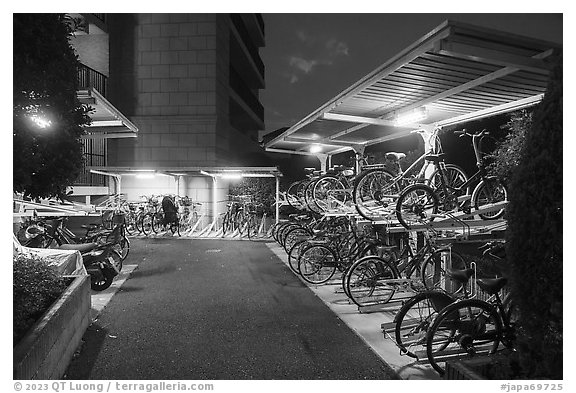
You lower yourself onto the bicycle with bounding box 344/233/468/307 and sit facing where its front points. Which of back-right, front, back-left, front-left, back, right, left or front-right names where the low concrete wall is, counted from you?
back-right

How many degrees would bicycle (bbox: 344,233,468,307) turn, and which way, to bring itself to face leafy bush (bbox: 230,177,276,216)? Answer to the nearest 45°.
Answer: approximately 135° to its left

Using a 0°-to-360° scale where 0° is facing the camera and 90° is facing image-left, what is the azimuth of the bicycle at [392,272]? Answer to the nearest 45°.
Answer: approximately 270°

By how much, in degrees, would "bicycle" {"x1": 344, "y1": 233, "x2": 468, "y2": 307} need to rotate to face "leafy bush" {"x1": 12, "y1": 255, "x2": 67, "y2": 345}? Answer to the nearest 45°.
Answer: approximately 135° to its right

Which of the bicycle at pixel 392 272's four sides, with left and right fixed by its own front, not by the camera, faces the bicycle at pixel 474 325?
right

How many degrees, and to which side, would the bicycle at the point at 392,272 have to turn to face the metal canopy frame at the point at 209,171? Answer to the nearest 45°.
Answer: approximately 135° to its left

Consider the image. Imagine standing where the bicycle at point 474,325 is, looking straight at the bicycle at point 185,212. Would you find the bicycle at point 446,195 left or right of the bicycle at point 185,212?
right
